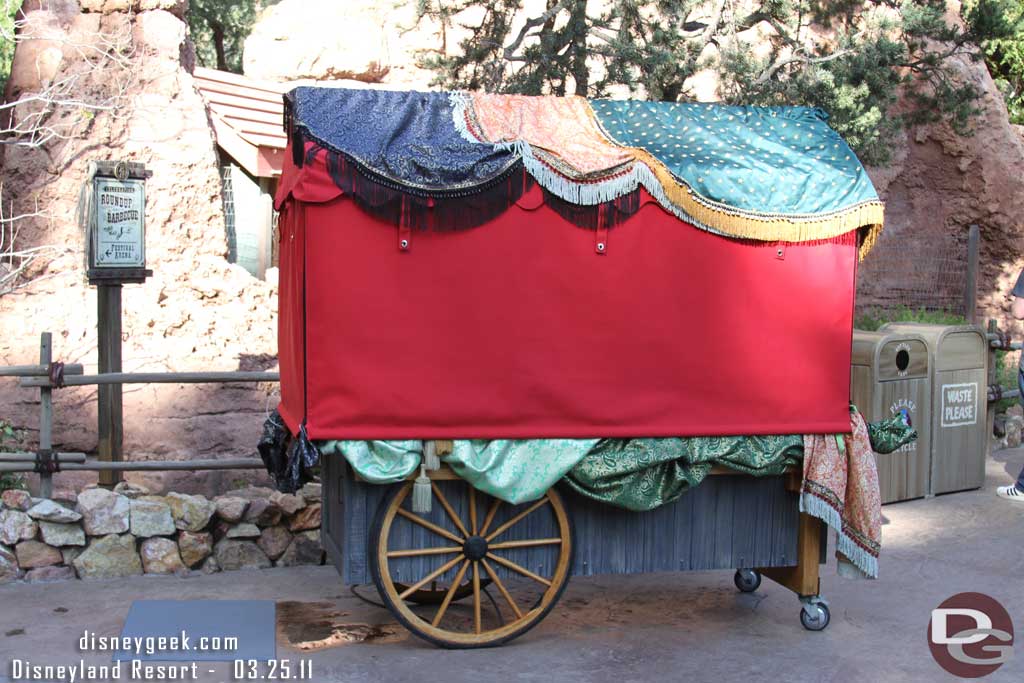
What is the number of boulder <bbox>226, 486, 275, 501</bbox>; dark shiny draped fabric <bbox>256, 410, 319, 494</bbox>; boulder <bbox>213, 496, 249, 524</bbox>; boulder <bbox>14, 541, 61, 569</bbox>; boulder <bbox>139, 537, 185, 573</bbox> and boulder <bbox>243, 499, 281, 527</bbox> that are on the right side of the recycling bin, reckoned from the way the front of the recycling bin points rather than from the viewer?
6

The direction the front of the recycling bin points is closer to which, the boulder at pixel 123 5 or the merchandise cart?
the merchandise cart

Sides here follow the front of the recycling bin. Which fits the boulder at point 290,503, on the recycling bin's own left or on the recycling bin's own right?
on the recycling bin's own right

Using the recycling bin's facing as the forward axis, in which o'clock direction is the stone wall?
The stone wall is roughly at 3 o'clock from the recycling bin.

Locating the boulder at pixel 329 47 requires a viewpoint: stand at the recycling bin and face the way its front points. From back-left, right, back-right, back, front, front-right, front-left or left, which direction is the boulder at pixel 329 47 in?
back

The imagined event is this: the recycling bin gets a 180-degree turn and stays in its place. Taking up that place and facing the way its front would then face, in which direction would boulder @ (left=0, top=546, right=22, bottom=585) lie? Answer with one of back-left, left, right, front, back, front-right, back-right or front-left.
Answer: left

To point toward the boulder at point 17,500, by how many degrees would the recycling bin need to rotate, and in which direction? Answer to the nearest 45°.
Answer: approximately 90° to its right

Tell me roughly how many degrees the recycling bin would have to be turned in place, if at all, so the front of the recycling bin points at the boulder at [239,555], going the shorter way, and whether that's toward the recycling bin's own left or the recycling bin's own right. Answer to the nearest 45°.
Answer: approximately 90° to the recycling bin's own right

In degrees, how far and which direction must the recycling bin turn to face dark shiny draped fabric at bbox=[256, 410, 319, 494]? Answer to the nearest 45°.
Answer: approximately 90° to its right

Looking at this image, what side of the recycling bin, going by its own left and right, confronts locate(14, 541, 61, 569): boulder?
right

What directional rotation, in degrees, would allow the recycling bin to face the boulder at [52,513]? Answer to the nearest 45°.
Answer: approximately 90° to its right

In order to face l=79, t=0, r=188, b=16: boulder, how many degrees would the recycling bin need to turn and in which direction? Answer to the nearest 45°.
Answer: approximately 135° to its right

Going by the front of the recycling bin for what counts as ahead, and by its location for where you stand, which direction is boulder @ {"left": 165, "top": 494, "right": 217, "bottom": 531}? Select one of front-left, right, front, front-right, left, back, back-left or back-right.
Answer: right

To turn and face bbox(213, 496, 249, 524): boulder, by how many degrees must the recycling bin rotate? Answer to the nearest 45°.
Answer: approximately 90° to its right

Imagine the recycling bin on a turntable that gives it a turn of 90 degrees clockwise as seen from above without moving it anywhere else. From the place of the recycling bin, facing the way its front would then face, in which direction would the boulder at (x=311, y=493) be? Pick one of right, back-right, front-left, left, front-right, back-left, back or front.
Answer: front
